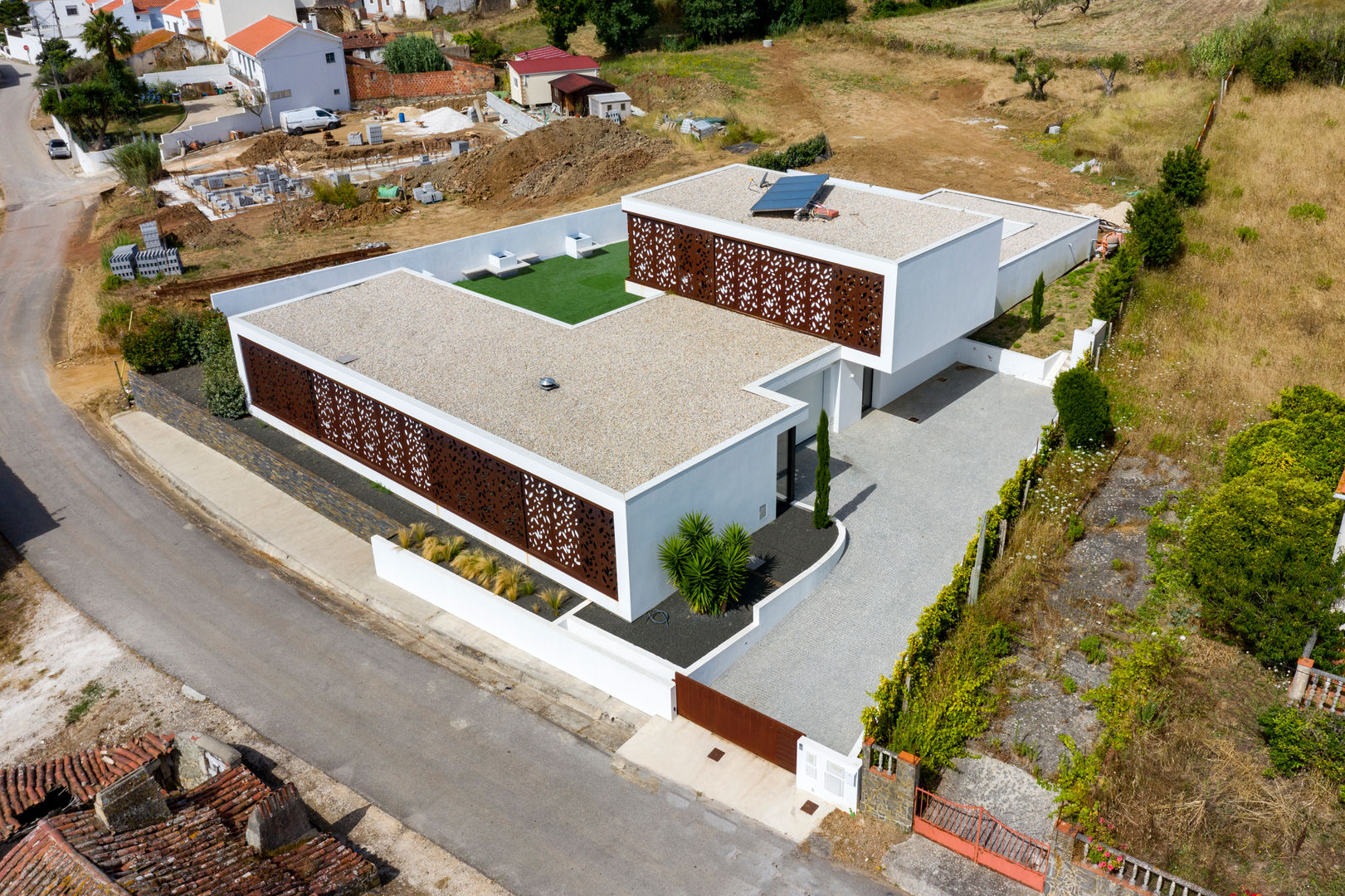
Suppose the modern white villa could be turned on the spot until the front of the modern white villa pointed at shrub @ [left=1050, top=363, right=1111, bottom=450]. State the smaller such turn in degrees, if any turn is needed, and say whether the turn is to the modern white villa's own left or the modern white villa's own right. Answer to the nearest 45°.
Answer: approximately 135° to the modern white villa's own left

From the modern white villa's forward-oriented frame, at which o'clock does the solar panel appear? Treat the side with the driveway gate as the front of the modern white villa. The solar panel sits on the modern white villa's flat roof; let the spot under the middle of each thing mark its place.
The solar panel is roughly at 6 o'clock from the modern white villa.

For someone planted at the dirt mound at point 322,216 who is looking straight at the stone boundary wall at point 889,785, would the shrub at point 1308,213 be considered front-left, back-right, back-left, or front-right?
front-left

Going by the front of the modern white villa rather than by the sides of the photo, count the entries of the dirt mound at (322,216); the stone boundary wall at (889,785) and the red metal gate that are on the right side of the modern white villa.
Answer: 1

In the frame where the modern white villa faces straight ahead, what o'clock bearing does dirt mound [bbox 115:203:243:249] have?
The dirt mound is roughly at 3 o'clock from the modern white villa.

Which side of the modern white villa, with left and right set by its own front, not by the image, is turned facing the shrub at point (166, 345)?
right

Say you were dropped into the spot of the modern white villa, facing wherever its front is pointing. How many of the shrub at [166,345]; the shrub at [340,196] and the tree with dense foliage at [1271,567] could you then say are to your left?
1

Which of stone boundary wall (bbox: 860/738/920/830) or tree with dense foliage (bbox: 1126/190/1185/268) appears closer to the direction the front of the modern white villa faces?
the stone boundary wall

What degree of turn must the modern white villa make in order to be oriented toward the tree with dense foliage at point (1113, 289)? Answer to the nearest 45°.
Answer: approximately 135° to its left

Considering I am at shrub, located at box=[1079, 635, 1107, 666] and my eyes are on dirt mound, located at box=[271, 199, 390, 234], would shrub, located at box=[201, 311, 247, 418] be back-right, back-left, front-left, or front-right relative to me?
front-left

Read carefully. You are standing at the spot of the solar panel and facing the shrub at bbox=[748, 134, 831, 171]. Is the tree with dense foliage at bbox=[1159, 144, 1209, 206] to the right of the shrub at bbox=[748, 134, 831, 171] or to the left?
right

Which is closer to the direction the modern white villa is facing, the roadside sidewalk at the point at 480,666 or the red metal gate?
the roadside sidewalk
